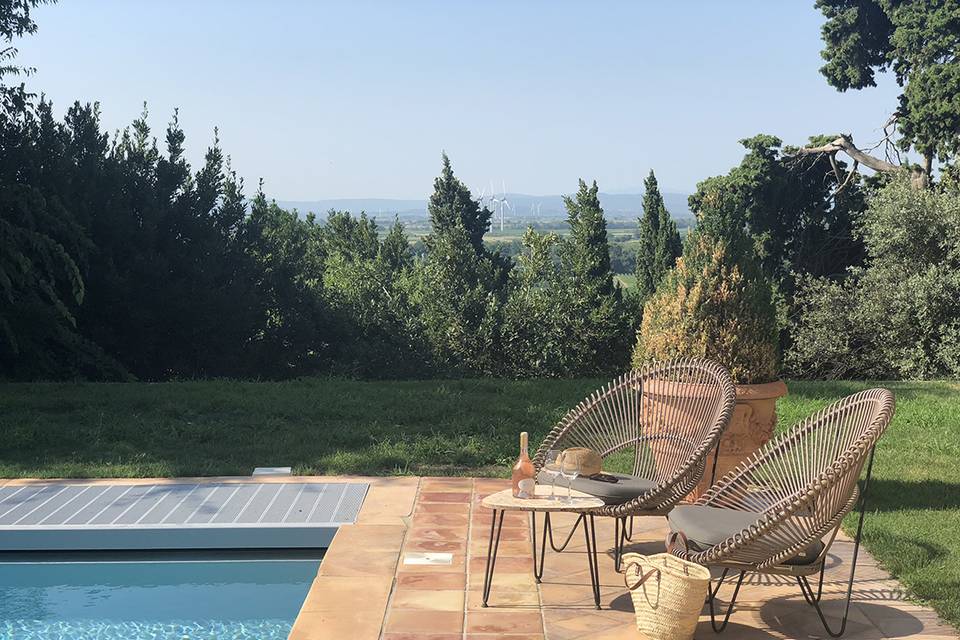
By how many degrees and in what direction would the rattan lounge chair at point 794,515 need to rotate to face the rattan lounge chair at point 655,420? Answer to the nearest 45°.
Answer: approximately 45° to its right

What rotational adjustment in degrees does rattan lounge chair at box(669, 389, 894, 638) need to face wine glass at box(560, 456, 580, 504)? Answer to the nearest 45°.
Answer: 0° — it already faces it

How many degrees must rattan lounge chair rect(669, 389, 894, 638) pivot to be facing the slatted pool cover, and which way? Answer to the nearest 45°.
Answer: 0° — it already faces it

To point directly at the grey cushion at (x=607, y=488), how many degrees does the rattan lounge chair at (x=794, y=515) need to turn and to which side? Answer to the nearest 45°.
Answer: approximately 45° to its right

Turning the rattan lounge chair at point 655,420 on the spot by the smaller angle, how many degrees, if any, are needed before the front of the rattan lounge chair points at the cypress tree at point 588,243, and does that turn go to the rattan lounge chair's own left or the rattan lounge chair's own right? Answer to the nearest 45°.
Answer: approximately 135° to the rattan lounge chair's own right

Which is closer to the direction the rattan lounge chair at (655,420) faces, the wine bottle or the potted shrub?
the wine bottle

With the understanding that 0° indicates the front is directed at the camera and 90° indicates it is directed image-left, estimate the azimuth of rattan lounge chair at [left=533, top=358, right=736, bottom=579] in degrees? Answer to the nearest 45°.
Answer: approximately 45°

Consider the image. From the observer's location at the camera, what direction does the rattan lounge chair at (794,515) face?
facing to the left of the viewer

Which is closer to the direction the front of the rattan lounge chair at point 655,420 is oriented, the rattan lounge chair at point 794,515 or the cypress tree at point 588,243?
the rattan lounge chair

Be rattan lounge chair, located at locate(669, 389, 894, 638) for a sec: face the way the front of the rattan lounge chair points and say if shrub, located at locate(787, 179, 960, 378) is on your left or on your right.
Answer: on your right

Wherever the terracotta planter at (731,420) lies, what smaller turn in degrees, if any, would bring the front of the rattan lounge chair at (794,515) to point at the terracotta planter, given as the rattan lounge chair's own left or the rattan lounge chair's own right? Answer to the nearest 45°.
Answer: approximately 90° to the rattan lounge chair's own right

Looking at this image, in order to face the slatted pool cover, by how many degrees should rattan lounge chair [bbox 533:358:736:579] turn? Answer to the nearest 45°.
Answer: approximately 45° to its right
